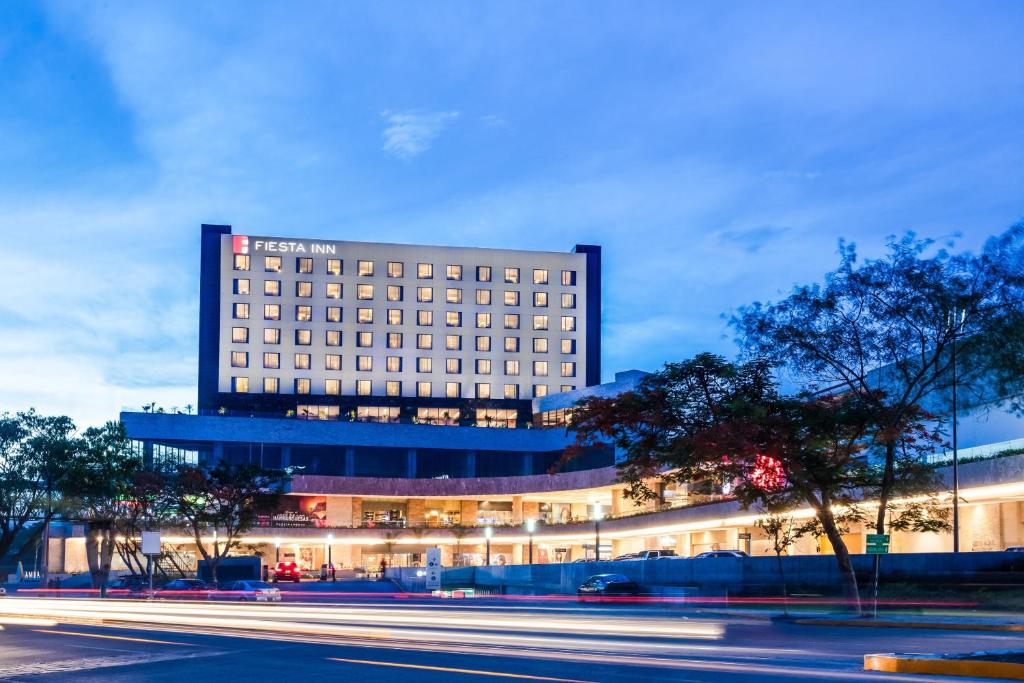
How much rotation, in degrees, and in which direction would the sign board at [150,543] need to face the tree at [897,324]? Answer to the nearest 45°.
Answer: approximately 45° to its left

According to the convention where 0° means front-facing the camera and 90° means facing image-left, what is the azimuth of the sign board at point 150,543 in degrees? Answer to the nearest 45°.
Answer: approximately 0°
